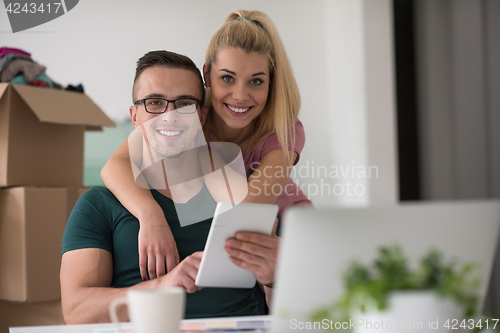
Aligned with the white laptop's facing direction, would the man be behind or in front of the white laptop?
in front

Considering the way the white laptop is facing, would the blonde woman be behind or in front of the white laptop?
in front

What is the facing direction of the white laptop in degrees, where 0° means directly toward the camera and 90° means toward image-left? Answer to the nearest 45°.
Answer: approximately 180°

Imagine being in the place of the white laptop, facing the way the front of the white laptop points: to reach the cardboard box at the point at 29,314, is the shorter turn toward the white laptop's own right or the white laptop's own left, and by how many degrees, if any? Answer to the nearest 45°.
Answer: approximately 45° to the white laptop's own left

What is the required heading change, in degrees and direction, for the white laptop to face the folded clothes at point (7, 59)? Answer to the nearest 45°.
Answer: approximately 45° to its left

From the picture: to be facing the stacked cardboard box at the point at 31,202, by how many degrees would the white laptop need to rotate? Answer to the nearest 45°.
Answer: approximately 45° to its left

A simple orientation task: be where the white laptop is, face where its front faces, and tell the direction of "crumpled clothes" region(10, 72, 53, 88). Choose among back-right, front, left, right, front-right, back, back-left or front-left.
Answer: front-left

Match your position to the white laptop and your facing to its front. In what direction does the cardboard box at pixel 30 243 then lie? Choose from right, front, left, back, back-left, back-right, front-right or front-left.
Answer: front-left
